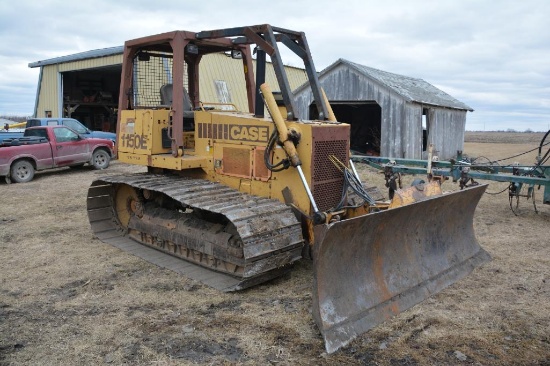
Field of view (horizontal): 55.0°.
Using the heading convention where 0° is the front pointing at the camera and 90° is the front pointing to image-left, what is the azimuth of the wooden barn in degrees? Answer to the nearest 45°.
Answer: approximately 45°

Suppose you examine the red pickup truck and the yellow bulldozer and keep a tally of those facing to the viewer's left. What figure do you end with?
0

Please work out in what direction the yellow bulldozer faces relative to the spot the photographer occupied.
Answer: facing the viewer and to the right of the viewer

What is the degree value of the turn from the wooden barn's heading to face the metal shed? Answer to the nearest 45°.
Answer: approximately 45° to its right

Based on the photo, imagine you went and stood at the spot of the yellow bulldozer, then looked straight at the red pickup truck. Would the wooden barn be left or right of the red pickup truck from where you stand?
right

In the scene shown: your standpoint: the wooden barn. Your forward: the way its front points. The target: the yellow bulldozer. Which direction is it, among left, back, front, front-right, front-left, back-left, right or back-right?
front-left

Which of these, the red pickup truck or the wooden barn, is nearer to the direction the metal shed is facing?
the red pickup truck

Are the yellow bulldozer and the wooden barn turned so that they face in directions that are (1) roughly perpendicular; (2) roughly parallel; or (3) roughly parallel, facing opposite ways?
roughly perpendicular

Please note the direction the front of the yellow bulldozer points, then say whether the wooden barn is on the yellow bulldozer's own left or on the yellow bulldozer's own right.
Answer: on the yellow bulldozer's own left

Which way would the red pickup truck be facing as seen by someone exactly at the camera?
facing away from the viewer and to the right of the viewer

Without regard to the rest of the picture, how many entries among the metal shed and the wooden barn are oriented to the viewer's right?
0
